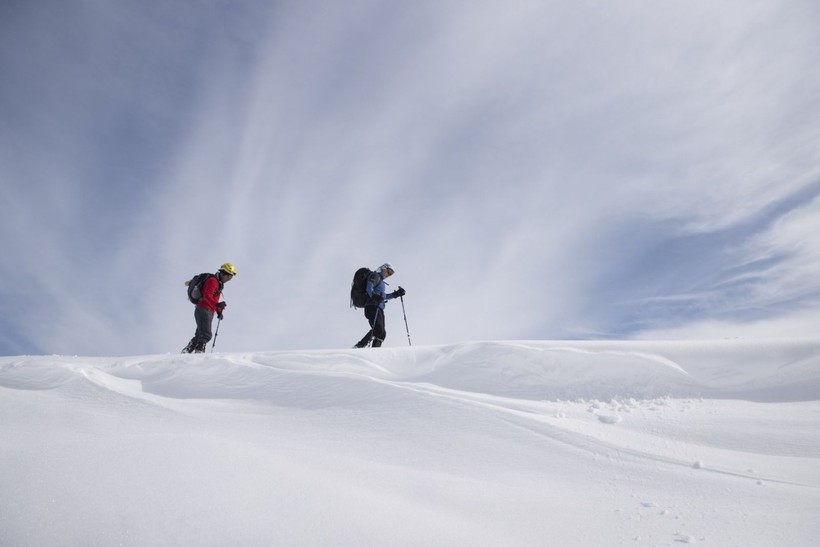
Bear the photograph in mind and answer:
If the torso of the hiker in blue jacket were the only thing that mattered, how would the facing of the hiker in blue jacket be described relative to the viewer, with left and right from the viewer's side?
facing to the right of the viewer

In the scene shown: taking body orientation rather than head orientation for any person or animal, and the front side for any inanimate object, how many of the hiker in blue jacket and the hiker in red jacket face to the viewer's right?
2

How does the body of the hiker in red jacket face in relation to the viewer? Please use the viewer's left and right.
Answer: facing to the right of the viewer

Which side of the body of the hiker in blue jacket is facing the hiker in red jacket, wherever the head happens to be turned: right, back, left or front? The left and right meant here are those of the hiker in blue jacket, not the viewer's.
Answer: back

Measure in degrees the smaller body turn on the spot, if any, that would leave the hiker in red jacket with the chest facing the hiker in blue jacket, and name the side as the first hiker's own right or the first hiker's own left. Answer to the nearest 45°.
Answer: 0° — they already face them
